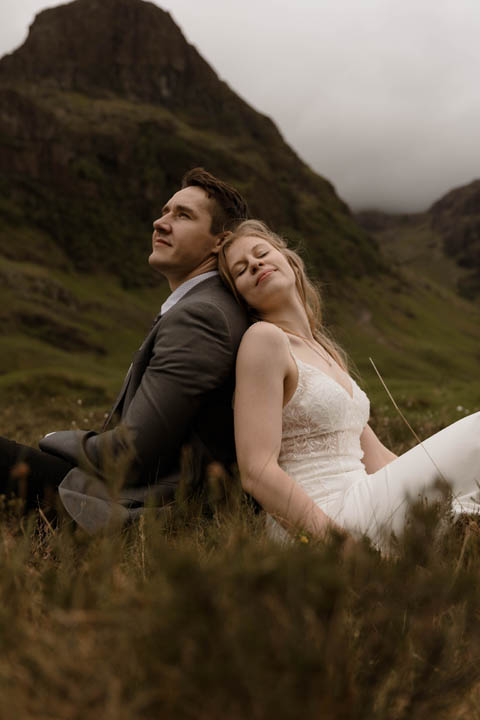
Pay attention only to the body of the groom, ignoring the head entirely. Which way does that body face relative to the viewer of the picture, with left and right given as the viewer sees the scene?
facing to the left of the viewer

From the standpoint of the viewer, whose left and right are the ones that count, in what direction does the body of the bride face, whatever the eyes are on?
facing the viewer and to the right of the viewer

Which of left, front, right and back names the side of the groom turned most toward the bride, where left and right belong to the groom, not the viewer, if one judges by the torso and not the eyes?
back

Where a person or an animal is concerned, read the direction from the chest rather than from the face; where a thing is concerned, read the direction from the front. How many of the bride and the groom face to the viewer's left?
1

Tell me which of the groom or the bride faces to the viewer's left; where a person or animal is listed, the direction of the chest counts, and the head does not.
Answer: the groom
